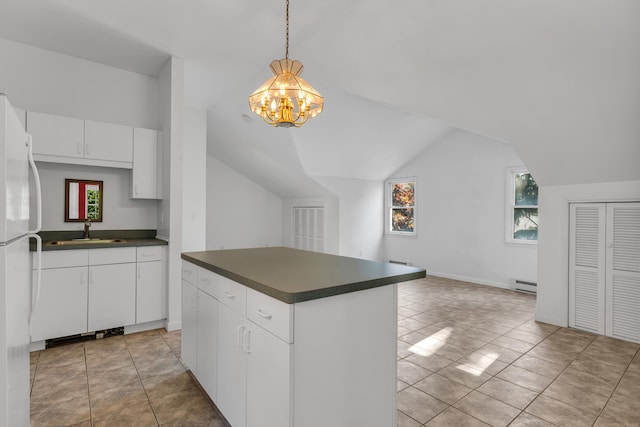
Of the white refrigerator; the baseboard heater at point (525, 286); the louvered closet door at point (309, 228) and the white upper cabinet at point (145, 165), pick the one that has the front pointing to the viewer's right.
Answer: the white refrigerator

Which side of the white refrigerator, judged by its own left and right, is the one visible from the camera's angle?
right

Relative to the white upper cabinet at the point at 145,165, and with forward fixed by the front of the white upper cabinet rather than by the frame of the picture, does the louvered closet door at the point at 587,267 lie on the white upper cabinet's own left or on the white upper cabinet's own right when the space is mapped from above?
on the white upper cabinet's own left

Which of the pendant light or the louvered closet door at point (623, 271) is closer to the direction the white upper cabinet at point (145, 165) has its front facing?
the pendant light

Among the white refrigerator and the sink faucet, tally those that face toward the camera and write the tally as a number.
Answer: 1

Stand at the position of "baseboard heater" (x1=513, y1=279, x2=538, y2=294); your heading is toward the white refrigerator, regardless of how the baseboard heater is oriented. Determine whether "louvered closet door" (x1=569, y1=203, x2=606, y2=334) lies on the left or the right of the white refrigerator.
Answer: left

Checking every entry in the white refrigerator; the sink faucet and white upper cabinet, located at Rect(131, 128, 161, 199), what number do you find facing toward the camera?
2
